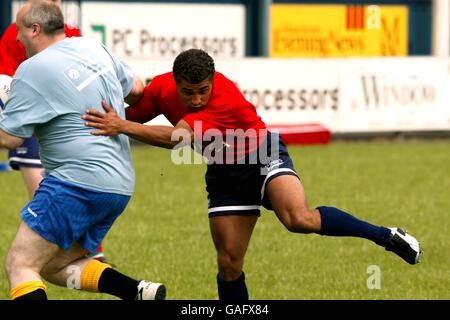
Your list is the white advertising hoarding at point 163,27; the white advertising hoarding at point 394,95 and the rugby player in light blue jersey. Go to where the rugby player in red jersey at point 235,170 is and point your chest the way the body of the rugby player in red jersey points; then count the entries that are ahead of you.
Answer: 1

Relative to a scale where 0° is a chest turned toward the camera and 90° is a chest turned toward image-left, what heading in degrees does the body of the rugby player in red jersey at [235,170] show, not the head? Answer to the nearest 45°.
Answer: approximately 45°

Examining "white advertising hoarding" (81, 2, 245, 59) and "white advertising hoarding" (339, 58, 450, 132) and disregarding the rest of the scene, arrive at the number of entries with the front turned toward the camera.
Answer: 2

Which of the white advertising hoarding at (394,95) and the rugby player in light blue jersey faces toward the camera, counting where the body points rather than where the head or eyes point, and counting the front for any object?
the white advertising hoarding

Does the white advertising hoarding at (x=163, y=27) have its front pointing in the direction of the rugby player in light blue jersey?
yes

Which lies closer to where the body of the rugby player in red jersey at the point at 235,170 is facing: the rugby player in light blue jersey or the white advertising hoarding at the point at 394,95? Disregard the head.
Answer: the rugby player in light blue jersey

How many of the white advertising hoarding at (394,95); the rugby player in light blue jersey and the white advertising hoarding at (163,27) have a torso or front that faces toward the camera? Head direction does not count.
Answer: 2

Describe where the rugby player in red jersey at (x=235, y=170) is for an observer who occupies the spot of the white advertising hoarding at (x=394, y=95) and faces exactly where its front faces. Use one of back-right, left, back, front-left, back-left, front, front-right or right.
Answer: front

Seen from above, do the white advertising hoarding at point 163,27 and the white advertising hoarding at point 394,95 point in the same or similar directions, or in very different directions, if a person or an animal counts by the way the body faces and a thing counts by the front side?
same or similar directions

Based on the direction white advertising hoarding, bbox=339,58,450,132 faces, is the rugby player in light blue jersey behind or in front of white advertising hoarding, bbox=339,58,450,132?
in front

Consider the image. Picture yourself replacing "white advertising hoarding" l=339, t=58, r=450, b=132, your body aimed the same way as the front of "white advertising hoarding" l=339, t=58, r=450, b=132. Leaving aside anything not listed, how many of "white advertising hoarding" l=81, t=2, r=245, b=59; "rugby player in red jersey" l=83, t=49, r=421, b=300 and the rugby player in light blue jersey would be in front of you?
2

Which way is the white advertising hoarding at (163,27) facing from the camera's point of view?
toward the camera

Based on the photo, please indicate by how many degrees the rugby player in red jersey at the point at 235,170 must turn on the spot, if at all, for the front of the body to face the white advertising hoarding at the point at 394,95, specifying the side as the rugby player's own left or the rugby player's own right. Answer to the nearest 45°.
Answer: approximately 135° to the rugby player's own right

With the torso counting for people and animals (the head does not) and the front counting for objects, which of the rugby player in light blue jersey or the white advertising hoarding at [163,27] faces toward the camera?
the white advertising hoarding

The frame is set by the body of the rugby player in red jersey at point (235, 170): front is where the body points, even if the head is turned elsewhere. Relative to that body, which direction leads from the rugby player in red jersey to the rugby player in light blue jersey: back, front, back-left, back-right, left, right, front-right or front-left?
front
